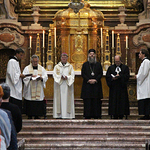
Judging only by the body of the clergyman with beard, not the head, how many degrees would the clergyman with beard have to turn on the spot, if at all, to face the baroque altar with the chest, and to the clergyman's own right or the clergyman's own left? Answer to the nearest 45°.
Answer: approximately 180°

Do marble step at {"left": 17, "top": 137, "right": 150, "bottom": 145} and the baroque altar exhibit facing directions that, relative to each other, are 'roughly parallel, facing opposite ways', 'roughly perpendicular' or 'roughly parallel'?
roughly parallel

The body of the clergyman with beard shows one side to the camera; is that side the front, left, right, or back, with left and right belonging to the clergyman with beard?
front

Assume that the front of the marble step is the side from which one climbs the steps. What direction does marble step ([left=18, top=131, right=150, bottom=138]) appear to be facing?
toward the camera

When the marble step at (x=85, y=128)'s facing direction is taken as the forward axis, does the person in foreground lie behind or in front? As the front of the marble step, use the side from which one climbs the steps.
in front

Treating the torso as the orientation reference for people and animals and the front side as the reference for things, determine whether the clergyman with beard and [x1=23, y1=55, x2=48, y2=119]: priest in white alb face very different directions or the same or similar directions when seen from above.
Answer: same or similar directions

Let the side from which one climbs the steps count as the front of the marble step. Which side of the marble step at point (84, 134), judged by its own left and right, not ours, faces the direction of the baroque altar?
back

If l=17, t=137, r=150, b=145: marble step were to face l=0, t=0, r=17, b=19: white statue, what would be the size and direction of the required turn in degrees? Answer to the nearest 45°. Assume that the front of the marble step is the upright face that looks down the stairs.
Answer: approximately 135° to its right

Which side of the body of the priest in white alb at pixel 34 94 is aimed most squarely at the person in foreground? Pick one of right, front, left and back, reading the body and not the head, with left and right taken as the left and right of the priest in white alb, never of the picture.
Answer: front

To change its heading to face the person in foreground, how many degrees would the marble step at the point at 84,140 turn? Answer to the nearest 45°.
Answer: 0° — it already faces them

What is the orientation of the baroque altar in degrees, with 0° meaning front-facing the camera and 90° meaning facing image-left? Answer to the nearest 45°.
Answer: approximately 0°

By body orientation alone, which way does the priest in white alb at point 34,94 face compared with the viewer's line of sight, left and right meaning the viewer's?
facing the viewer

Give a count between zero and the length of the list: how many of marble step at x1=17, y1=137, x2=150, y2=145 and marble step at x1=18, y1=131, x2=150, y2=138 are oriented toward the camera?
2

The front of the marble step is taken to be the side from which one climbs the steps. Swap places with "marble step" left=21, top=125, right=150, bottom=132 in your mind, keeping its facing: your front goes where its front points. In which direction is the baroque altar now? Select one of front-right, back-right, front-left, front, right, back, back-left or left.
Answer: back

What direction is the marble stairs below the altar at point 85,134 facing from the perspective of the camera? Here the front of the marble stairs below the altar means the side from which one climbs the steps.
toward the camera

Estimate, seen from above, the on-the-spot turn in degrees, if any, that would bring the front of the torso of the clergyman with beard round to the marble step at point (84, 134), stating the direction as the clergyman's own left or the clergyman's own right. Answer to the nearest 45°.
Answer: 0° — they already face it
